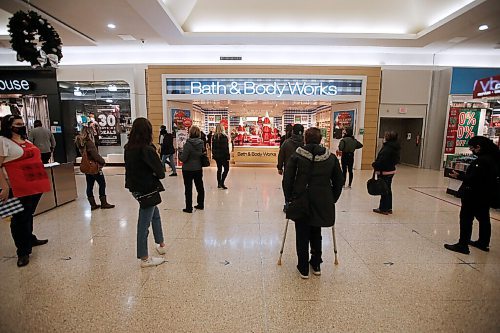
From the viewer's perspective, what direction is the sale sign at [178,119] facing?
toward the camera

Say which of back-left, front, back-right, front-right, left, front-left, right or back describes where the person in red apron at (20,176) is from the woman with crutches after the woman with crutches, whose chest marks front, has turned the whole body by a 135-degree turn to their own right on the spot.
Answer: back-right

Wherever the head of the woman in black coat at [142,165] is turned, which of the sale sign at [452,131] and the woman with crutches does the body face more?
the sale sign

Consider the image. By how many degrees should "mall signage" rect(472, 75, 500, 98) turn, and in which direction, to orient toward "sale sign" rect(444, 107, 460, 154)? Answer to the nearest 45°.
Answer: approximately 135° to its right

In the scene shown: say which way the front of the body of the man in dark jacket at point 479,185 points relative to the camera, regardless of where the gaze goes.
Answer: to the viewer's left

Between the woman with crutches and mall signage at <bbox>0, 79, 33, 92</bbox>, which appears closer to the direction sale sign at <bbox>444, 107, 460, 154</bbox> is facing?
the woman with crutches

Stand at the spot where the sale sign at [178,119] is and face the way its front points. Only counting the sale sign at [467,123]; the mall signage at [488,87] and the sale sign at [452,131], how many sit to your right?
0

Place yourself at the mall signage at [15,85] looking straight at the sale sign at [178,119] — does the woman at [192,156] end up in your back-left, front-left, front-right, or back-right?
front-right

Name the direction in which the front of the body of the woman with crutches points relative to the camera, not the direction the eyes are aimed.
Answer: away from the camera

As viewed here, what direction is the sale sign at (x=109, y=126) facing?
toward the camera

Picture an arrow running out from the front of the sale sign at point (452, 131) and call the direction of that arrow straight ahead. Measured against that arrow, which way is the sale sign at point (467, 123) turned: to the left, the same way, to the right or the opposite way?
the same way

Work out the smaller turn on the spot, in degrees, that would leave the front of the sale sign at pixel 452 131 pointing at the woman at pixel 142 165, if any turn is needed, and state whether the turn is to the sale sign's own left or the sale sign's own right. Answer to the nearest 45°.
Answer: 0° — it already faces them

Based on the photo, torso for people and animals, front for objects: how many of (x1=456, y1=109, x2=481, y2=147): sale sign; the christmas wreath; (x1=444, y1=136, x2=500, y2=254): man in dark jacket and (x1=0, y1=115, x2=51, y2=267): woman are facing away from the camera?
0

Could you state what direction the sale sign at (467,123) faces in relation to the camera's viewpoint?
facing the viewer

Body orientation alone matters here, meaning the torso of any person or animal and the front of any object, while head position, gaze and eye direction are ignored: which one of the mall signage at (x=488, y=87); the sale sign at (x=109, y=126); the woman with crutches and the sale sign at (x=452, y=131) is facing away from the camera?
the woman with crutches

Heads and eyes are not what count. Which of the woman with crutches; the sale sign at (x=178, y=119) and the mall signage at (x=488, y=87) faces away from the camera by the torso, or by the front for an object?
the woman with crutches

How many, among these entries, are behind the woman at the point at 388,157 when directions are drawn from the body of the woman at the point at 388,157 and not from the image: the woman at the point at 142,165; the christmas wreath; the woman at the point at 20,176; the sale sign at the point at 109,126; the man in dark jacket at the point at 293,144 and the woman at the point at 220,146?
0

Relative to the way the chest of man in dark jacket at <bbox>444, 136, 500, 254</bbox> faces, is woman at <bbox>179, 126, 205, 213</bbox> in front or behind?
in front
